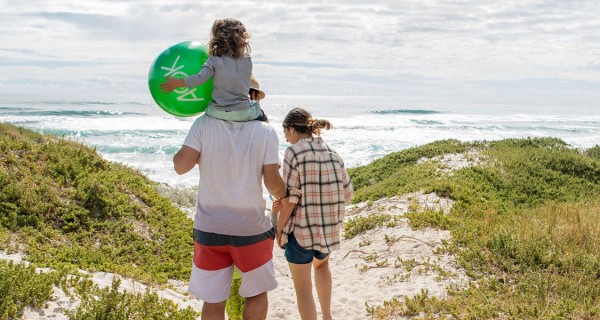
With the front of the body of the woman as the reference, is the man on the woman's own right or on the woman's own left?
on the woman's own left

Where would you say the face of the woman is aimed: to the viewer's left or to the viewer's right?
to the viewer's left

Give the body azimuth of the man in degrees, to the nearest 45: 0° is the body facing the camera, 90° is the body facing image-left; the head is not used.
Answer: approximately 180°

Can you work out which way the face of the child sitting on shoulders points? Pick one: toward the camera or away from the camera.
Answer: away from the camera

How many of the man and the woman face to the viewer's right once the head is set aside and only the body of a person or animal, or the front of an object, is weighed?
0

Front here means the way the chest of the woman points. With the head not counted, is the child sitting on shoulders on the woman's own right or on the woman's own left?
on the woman's own left

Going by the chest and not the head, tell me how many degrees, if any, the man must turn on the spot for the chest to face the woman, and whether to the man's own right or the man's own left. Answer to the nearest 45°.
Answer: approximately 45° to the man's own right

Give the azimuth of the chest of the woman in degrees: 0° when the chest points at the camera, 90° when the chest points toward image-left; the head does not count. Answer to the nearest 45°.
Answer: approximately 135°
